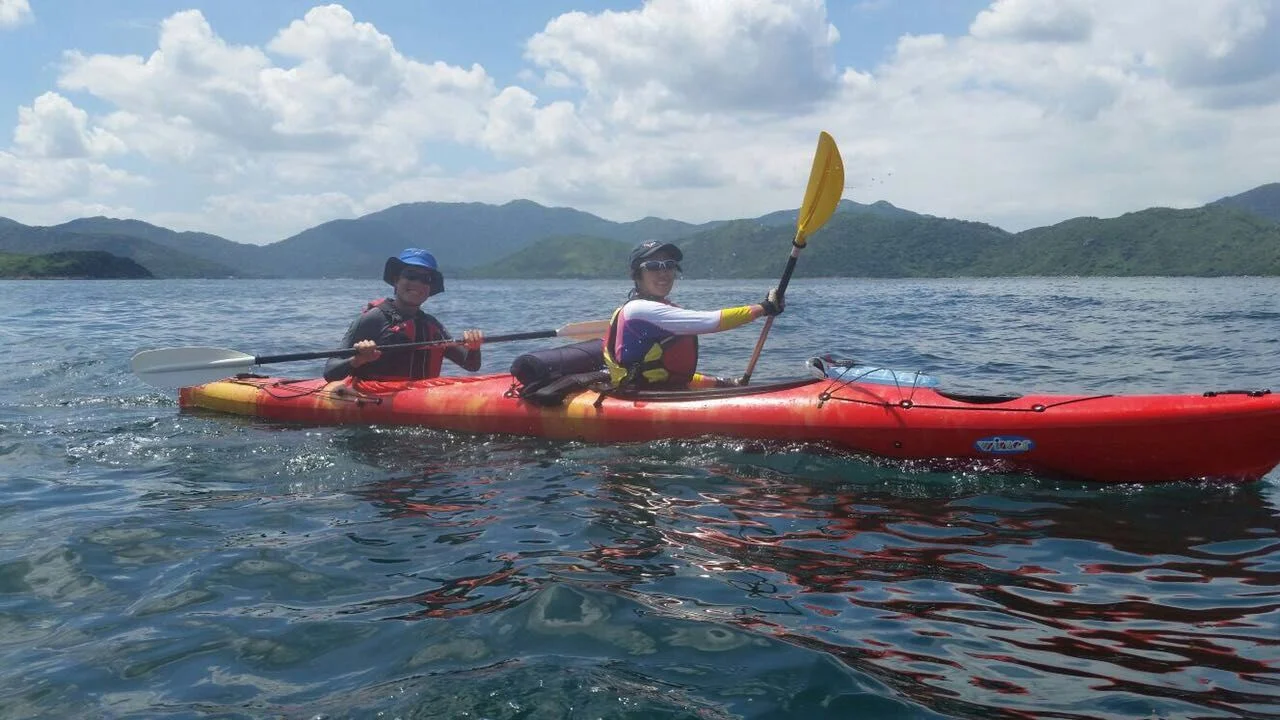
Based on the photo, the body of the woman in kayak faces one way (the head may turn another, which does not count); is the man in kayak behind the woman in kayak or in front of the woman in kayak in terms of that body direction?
behind

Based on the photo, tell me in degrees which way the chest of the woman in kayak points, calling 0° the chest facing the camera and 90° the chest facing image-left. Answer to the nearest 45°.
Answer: approximately 270°

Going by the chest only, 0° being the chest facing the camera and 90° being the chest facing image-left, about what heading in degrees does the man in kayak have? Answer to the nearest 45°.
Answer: approximately 315°

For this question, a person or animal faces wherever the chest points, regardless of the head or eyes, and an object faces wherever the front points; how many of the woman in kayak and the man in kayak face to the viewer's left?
0
